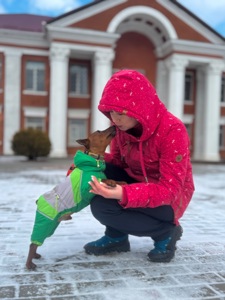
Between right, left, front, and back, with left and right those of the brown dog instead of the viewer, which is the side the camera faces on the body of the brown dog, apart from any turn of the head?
right

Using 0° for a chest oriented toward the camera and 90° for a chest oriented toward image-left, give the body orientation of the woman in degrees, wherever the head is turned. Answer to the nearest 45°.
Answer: approximately 45°

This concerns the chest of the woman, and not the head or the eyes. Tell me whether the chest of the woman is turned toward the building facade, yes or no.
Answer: no

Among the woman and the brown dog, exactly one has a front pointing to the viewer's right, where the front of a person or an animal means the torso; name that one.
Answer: the brown dog

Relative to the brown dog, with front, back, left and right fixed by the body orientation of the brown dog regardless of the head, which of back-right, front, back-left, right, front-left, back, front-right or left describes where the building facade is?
left

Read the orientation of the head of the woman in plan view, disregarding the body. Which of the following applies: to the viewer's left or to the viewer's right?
to the viewer's left
